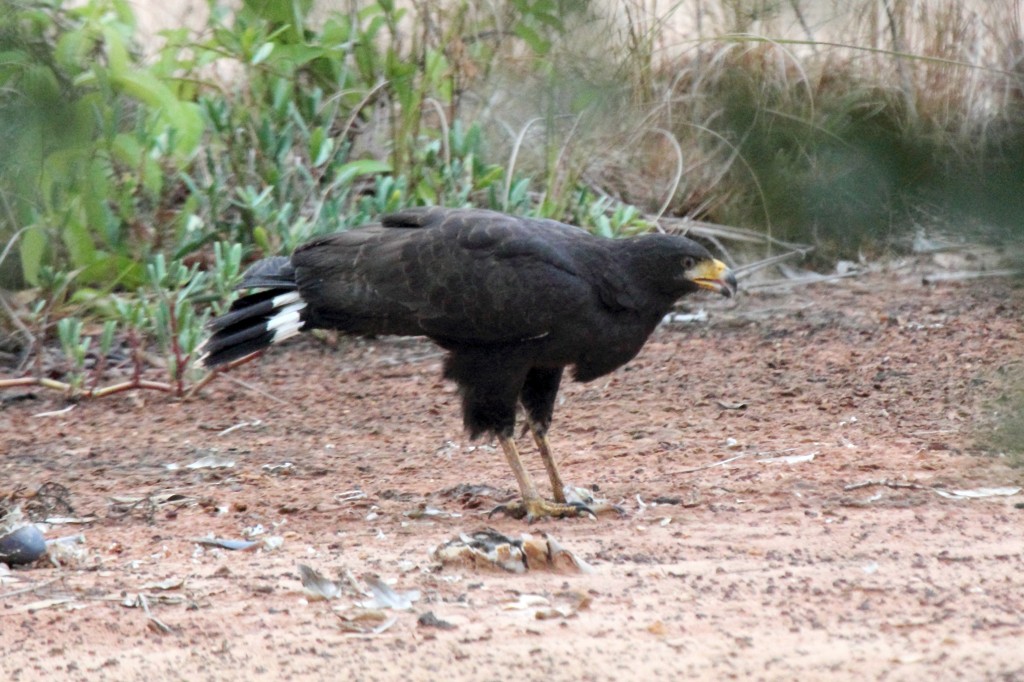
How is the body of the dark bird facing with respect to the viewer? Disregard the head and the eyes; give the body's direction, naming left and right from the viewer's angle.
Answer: facing to the right of the viewer
